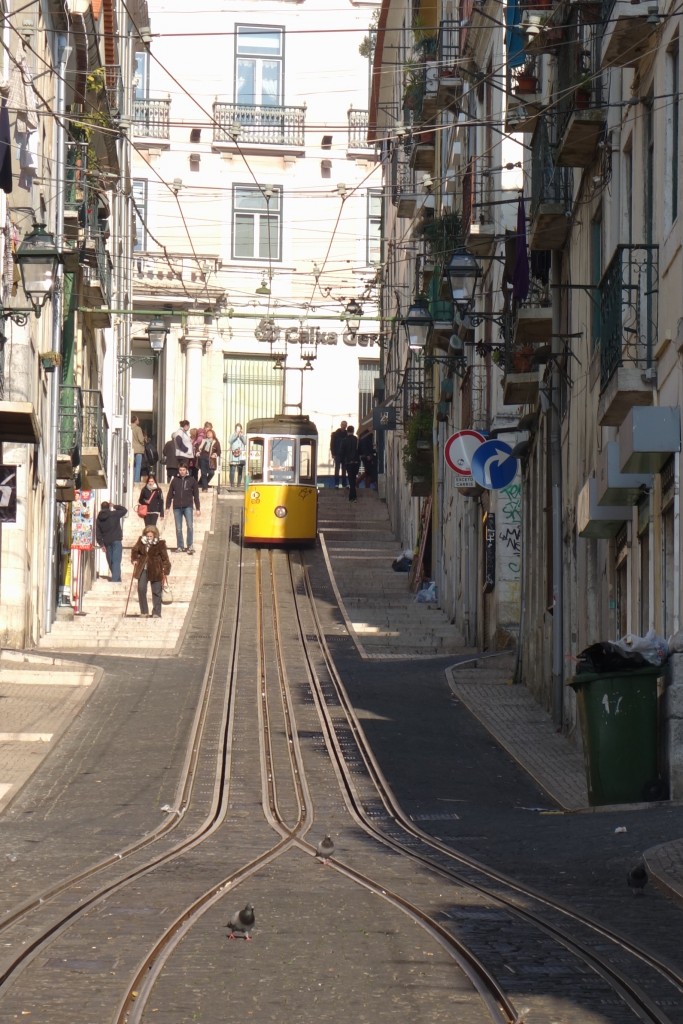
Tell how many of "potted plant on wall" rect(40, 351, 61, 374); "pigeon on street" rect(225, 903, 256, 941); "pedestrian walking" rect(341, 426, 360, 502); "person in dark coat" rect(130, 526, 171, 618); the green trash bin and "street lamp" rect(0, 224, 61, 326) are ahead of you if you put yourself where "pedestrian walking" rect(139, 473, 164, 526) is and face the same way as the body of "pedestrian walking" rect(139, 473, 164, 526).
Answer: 5

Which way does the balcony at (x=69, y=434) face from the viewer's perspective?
to the viewer's right

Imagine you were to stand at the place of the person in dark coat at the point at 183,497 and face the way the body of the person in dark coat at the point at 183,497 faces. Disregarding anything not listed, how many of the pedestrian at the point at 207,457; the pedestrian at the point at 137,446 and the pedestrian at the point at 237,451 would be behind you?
3

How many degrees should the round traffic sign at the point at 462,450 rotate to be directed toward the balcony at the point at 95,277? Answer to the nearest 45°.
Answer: approximately 135° to its right

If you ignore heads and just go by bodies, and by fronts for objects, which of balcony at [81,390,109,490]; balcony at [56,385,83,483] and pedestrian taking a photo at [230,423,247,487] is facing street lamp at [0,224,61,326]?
the pedestrian taking a photo

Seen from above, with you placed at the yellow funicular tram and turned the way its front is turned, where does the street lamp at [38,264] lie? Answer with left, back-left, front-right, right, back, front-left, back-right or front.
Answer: front

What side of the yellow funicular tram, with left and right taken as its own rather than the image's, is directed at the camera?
front

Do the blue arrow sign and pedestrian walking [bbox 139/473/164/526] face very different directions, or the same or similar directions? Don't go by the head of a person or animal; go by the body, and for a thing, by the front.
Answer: same or similar directions

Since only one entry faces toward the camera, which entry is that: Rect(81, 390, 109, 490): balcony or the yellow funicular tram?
the yellow funicular tram

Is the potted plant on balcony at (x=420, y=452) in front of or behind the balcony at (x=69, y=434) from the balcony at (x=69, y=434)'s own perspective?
in front

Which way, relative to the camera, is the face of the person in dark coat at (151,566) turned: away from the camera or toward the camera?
toward the camera

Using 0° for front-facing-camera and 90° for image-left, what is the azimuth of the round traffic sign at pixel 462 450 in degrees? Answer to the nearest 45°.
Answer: approximately 0°

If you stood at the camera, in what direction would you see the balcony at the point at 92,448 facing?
facing to the right of the viewer

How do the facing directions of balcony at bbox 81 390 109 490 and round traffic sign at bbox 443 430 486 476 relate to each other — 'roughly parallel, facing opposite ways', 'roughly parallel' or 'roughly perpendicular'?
roughly perpendicular

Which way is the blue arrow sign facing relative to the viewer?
toward the camera

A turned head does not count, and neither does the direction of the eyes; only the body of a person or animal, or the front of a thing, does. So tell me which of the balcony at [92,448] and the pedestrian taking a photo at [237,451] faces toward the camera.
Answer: the pedestrian taking a photo
